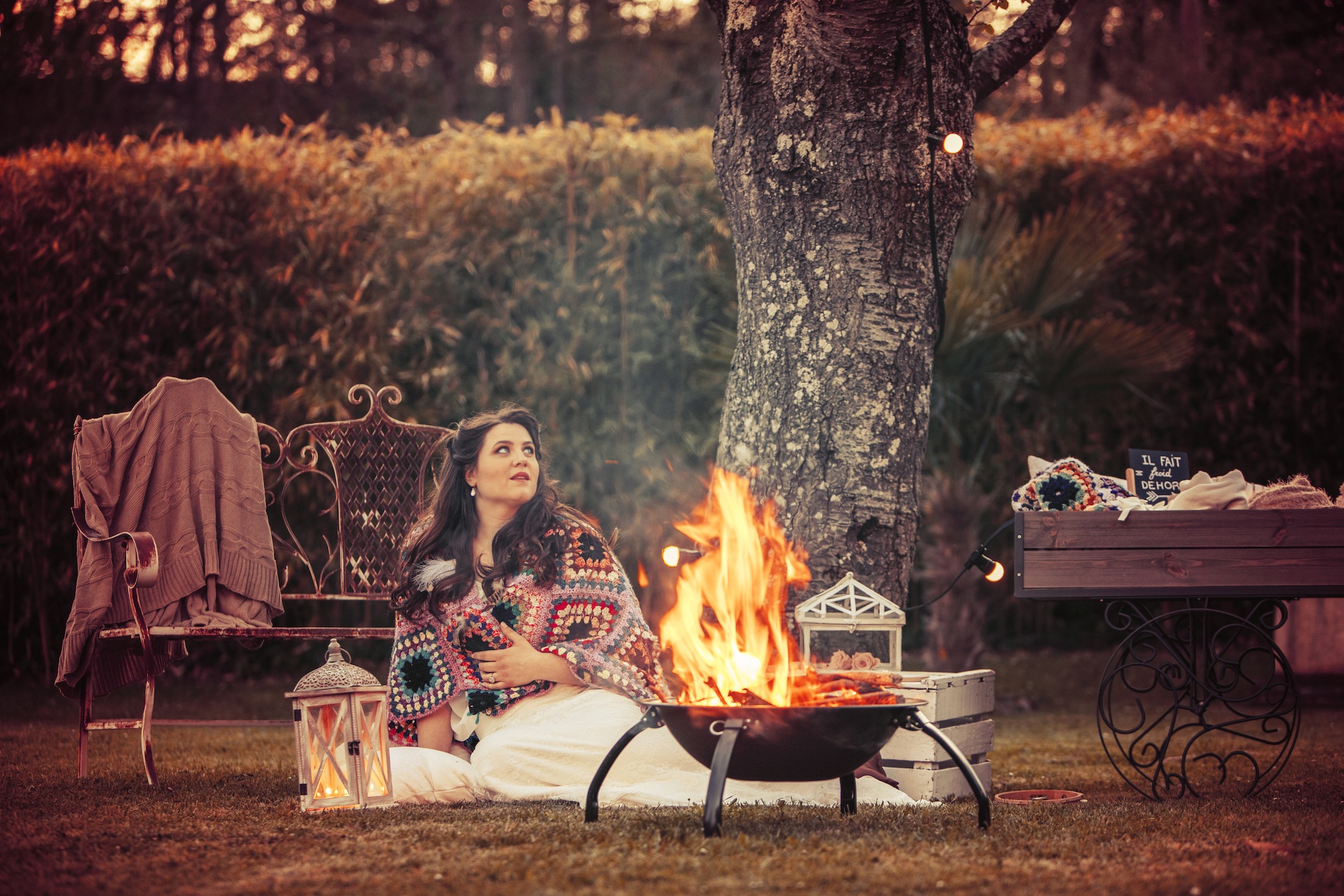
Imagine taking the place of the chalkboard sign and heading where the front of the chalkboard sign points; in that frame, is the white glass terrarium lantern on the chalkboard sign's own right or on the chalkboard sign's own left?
on the chalkboard sign's own right

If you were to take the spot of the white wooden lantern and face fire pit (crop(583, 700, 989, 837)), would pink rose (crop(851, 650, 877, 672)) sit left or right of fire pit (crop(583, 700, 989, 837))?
left

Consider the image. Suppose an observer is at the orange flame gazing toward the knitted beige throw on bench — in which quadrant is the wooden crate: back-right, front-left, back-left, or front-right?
back-right

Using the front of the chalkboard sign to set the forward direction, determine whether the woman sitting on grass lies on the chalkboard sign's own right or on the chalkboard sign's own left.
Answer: on the chalkboard sign's own right

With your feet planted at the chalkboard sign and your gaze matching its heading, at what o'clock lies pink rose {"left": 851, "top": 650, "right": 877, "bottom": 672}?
The pink rose is roughly at 2 o'clock from the chalkboard sign.

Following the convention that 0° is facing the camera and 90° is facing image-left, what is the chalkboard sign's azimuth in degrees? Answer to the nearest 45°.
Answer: approximately 0°

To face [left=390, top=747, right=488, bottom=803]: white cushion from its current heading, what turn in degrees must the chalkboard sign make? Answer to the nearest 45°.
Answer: approximately 45° to its right

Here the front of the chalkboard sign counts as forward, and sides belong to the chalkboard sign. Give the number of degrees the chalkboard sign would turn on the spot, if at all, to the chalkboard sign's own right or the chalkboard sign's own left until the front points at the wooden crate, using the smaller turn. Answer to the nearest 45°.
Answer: approximately 45° to the chalkboard sign's own right

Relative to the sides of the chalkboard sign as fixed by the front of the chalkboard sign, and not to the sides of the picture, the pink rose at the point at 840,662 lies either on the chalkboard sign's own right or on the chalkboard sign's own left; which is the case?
on the chalkboard sign's own right
